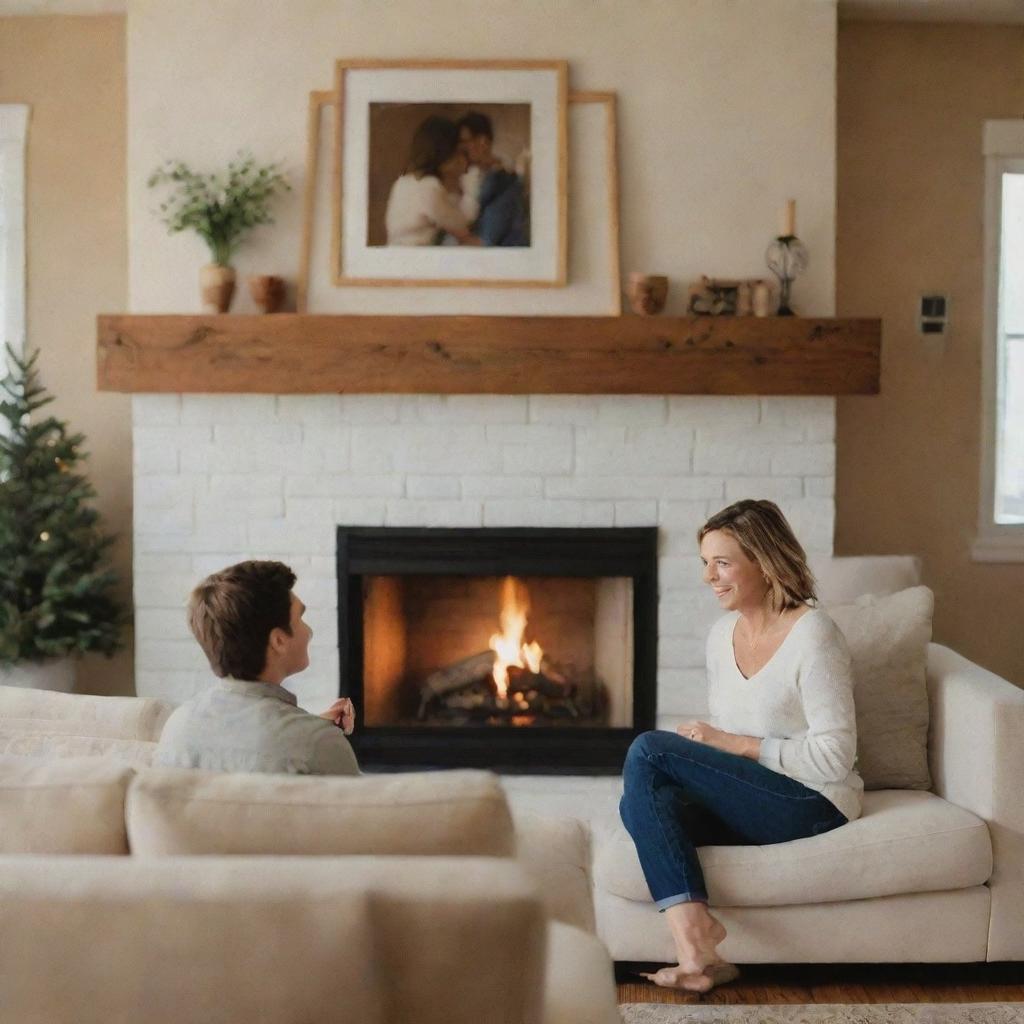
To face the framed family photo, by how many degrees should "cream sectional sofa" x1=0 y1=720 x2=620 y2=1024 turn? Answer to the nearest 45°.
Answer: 0° — it already faces it

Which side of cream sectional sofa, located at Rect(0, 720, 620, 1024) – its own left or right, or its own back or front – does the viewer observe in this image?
back

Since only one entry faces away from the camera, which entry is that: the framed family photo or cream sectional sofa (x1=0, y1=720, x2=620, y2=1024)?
the cream sectional sofa

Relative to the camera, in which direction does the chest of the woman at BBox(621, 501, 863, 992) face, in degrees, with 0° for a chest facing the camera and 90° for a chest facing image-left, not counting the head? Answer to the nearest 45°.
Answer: approximately 45°

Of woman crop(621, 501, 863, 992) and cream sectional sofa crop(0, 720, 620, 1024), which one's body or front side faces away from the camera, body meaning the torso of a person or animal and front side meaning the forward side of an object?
the cream sectional sofa

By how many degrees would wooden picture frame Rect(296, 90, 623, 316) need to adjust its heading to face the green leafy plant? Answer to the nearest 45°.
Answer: approximately 90° to its right

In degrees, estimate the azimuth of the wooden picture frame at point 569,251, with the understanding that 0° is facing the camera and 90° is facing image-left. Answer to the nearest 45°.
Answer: approximately 0°
